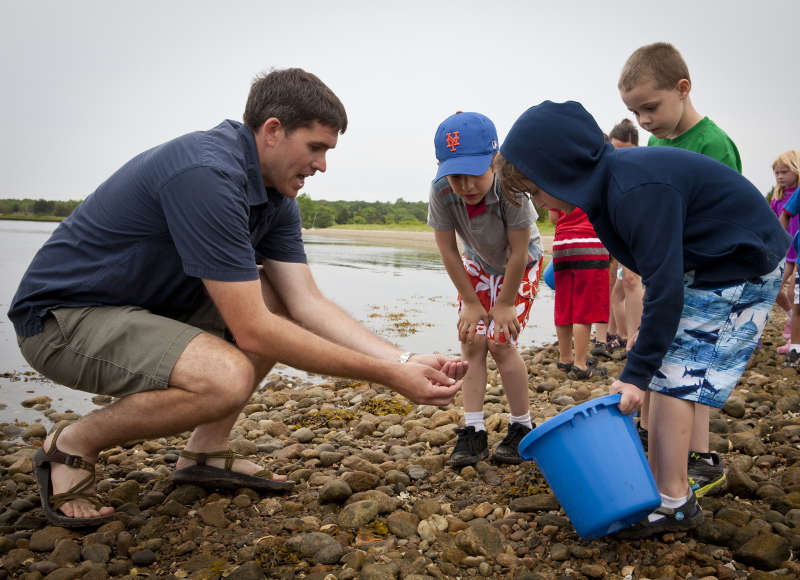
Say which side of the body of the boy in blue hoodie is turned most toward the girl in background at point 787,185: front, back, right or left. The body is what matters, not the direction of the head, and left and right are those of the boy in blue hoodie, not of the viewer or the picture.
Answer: right

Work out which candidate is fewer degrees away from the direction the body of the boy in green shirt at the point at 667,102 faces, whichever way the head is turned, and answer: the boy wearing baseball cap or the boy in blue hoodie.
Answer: the boy wearing baseball cap

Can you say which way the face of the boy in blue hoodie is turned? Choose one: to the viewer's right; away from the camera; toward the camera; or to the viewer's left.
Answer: to the viewer's left

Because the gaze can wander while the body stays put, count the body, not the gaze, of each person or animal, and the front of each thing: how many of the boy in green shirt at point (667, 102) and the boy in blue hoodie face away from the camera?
0

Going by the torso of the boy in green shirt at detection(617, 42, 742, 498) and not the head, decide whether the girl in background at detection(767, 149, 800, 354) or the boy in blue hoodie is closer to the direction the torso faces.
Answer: the boy in blue hoodie

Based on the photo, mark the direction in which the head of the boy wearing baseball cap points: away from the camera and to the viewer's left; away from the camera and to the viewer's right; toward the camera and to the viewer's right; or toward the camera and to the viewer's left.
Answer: toward the camera and to the viewer's left

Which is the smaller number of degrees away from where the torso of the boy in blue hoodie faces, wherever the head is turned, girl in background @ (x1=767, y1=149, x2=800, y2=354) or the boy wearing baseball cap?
the boy wearing baseball cap

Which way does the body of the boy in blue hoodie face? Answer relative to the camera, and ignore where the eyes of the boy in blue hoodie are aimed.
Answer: to the viewer's left

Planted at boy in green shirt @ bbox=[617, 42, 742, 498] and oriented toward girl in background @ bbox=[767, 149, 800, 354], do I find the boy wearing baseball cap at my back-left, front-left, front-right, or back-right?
back-left

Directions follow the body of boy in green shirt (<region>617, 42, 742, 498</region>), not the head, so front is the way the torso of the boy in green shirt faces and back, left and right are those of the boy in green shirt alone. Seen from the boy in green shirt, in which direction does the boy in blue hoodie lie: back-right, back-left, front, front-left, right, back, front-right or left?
front-left

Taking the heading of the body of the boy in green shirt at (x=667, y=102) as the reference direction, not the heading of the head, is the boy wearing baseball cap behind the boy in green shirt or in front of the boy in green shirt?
in front

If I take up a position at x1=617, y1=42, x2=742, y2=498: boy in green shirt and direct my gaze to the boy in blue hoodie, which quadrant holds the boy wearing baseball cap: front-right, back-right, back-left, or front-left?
front-right

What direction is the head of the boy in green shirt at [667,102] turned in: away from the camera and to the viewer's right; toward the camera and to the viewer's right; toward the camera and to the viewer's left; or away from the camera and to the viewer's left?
toward the camera and to the viewer's left

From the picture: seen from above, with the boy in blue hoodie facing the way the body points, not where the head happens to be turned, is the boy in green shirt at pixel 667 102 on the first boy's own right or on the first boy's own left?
on the first boy's own right
